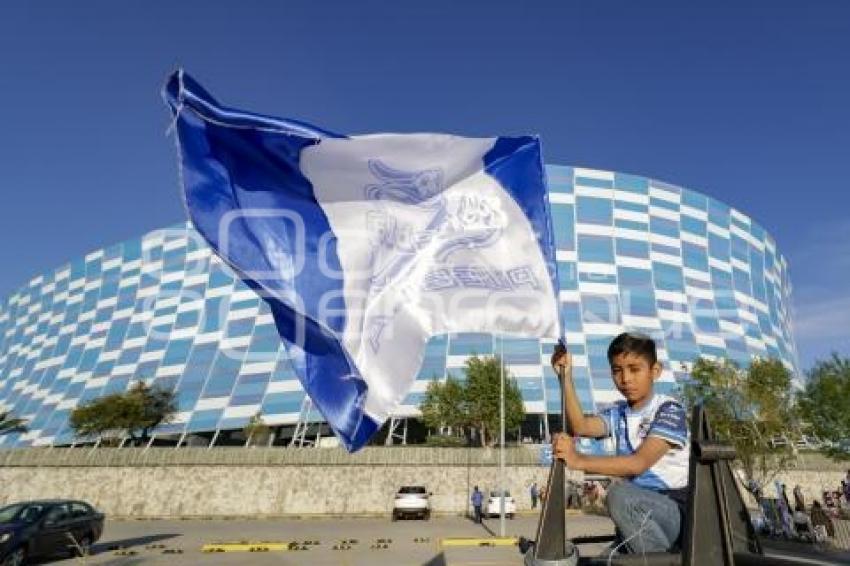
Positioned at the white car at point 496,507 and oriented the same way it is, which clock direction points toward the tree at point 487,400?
The tree is roughly at 12 o'clock from the white car.

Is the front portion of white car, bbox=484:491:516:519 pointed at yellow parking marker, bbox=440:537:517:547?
yes

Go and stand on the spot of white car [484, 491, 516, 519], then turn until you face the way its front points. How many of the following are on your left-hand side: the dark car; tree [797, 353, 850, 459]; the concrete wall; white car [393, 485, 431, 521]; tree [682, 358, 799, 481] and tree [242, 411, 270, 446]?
2

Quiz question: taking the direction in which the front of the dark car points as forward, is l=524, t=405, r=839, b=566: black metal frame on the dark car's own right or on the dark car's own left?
on the dark car's own left

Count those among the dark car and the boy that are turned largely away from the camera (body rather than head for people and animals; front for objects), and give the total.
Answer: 0

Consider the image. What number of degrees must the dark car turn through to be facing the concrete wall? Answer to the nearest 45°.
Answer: approximately 180°

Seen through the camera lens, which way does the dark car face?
facing the viewer and to the left of the viewer

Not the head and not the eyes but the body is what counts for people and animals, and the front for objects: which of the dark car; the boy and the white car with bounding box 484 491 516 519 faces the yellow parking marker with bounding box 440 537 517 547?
the white car

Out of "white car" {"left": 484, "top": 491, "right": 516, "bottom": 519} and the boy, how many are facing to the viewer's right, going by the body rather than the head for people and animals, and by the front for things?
0
